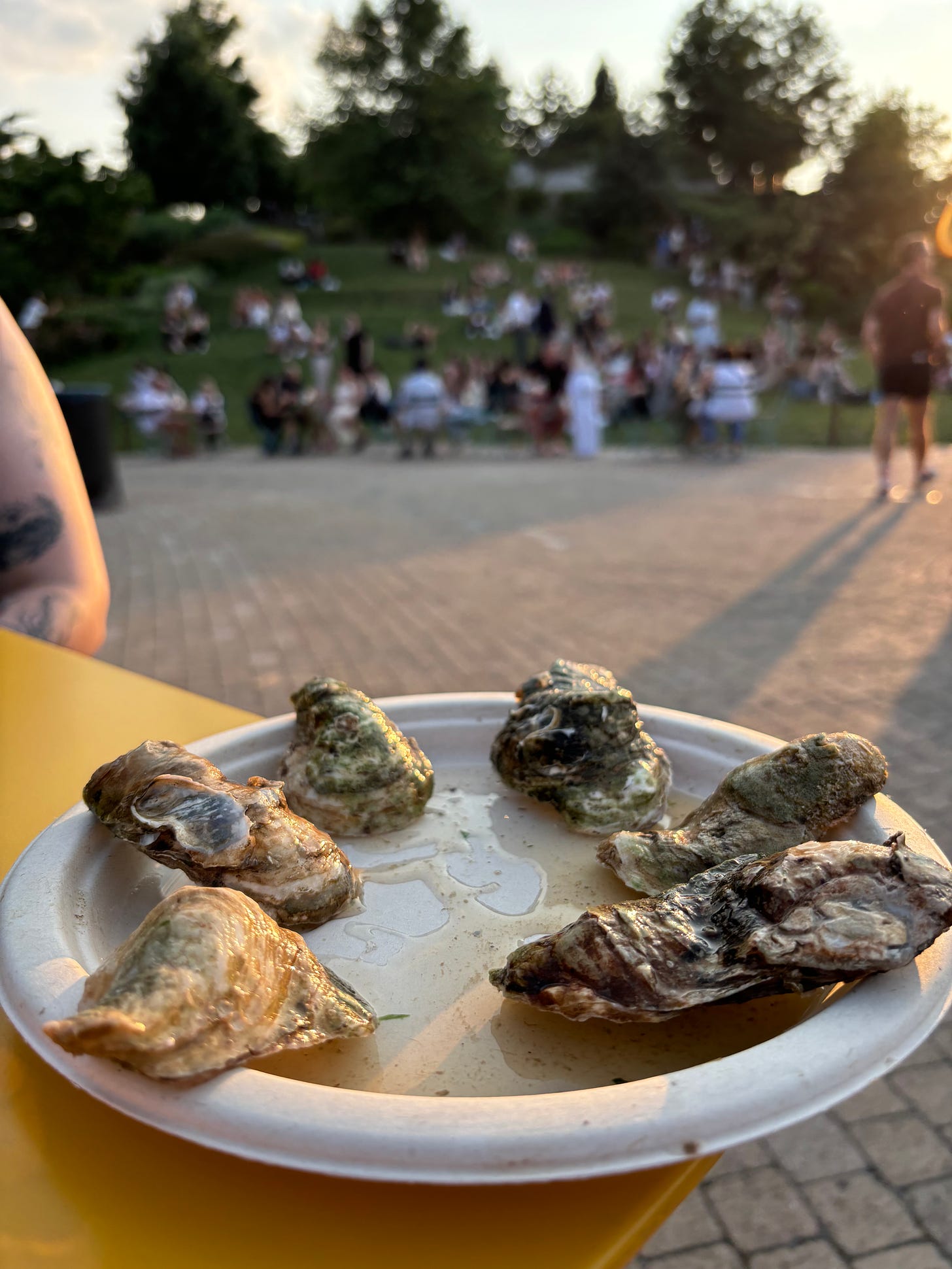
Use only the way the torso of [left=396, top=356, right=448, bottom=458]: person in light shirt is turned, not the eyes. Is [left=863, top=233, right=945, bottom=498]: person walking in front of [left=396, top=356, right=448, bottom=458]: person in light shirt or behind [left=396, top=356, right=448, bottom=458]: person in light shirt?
behind

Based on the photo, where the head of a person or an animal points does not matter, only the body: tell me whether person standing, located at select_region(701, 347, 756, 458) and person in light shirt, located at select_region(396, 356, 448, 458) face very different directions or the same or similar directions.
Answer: same or similar directions

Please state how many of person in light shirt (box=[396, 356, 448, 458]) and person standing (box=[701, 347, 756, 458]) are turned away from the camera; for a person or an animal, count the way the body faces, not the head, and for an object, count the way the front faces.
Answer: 2

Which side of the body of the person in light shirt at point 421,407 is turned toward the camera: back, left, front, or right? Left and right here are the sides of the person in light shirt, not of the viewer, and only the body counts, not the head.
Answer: back

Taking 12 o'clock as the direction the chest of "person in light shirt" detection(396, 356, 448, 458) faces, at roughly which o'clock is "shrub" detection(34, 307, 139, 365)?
The shrub is roughly at 11 o'clock from the person in light shirt.

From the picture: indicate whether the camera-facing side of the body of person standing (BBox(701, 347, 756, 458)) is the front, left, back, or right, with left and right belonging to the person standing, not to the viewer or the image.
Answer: back

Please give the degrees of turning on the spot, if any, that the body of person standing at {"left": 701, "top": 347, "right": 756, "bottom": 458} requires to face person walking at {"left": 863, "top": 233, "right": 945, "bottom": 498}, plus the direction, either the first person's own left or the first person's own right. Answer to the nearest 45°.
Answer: approximately 180°

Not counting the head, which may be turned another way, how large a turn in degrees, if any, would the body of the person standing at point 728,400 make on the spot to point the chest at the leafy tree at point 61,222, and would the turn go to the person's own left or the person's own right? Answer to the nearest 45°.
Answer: approximately 45° to the person's own left

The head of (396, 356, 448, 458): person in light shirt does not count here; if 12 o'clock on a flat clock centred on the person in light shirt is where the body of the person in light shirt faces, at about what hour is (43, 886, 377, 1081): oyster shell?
The oyster shell is roughly at 6 o'clock from the person in light shirt.

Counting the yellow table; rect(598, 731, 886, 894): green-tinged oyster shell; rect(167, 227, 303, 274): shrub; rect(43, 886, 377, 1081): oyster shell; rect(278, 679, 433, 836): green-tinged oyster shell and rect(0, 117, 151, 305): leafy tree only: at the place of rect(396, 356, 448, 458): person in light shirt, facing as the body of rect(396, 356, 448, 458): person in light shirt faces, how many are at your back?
4

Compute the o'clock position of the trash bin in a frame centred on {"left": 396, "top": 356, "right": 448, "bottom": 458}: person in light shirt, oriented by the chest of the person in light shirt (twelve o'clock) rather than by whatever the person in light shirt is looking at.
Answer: The trash bin is roughly at 7 o'clock from the person in light shirt.

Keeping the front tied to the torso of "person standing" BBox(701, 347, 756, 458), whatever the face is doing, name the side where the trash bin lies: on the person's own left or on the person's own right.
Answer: on the person's own left

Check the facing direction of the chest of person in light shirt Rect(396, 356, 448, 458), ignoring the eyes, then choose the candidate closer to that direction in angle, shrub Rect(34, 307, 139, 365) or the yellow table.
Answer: the shrub

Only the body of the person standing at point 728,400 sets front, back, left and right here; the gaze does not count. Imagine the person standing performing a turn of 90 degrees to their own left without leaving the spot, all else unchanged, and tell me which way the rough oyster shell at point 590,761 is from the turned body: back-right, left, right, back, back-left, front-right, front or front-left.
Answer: left
